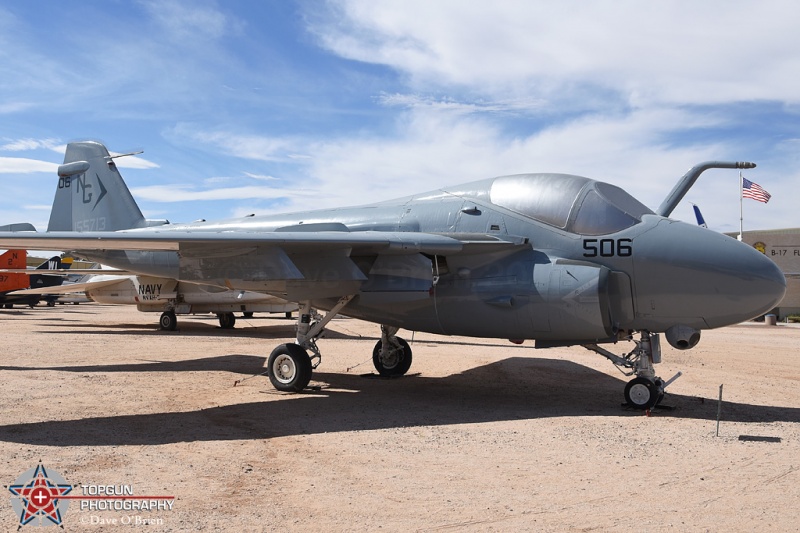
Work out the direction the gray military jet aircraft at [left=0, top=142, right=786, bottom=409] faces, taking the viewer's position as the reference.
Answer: facing the viewer and to the right of the viewer

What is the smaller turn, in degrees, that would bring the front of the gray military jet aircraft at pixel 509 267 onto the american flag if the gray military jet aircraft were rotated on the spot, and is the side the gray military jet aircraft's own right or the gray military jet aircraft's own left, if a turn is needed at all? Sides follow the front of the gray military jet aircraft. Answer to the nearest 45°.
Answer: approximately 90° to the gray military jet aircraft's own left
